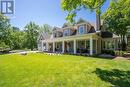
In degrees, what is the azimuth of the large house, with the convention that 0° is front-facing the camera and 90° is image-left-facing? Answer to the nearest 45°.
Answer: approximately 45°

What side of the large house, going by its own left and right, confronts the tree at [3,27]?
right
